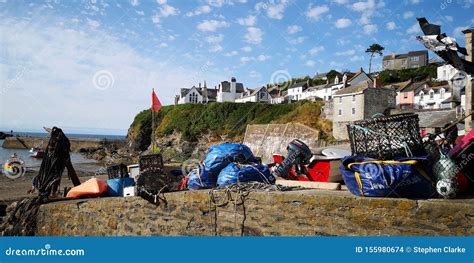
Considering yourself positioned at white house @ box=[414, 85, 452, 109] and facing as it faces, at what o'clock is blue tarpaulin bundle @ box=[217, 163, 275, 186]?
The blue tarpaulin bundle is roughly at 12 o'clock from the white house.

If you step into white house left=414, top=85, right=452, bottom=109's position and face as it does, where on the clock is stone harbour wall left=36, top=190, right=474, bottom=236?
The stone harbour wall is roughly at 12 o'clock from the white house.

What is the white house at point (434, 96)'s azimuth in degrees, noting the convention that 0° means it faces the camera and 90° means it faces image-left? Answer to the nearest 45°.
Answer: approximately 0°

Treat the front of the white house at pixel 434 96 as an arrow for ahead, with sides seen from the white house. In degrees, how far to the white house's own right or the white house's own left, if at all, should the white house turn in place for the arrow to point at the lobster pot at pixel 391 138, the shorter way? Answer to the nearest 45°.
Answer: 0° — it already faces it

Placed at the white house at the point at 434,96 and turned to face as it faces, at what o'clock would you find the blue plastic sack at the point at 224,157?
The blue plastic sack is roughly at 12 o'clock from the white house.

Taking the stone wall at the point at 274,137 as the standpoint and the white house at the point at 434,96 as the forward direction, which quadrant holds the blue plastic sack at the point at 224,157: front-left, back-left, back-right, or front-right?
back-right

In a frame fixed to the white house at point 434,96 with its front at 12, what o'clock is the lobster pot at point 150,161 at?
The lobster pot is roughly at 12 o'clock from the white house.

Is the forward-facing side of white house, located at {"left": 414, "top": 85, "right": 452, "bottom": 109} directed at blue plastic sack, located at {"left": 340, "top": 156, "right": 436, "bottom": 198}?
yes

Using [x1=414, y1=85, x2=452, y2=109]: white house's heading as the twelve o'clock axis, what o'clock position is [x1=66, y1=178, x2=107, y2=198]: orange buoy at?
The orange buoy is roughly at 12 o'clock from the white house.

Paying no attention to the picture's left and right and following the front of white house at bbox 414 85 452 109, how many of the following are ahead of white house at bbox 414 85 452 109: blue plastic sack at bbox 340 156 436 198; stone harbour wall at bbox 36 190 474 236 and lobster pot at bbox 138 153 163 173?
3

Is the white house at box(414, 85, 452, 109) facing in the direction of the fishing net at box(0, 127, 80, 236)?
yes
